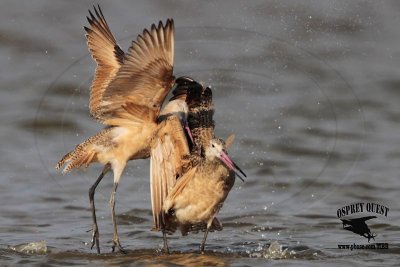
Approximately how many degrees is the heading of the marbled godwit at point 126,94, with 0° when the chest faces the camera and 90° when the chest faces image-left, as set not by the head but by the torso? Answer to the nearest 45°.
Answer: approximately 270°

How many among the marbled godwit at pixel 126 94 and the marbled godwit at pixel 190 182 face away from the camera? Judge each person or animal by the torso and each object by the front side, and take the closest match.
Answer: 0

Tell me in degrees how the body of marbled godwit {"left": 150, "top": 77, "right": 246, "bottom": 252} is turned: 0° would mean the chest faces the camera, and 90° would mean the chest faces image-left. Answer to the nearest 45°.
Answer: approximately 315°
